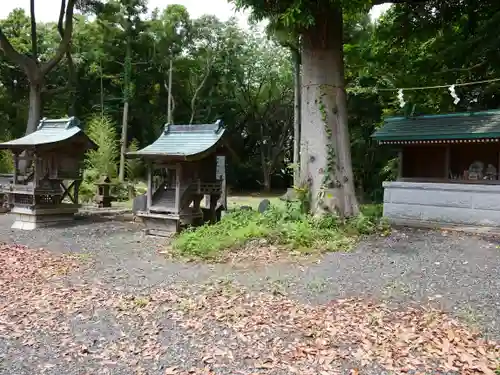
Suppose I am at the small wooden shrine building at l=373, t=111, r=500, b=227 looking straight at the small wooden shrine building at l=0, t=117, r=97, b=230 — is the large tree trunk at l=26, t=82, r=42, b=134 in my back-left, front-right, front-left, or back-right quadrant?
front-right

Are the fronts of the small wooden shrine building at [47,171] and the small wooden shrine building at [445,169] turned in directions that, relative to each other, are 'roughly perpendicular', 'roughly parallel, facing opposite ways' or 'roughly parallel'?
roughly parallel

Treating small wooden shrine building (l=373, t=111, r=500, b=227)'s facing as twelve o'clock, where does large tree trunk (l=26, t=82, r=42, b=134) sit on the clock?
The large tree trunk is roughly at 3 o'clock from the small wooden shrine building.

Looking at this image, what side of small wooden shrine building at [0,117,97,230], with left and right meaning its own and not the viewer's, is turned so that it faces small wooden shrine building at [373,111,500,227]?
left

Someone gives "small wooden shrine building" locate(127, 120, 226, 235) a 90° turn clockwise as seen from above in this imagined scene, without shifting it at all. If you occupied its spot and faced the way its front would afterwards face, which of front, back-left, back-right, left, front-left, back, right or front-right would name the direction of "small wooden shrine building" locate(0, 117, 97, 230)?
front

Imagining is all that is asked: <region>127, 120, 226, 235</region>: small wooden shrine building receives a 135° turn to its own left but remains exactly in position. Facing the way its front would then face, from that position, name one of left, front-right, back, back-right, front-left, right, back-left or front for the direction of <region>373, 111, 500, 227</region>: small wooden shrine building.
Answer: front

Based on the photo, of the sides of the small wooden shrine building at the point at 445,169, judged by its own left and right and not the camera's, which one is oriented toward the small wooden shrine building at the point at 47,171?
right

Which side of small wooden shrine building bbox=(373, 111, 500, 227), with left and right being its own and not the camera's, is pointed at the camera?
front
